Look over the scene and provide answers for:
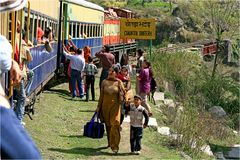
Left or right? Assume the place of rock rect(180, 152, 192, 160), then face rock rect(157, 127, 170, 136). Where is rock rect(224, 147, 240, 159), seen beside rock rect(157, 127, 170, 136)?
right

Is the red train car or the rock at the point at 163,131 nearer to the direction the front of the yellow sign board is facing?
the rock

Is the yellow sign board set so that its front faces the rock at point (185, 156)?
yes

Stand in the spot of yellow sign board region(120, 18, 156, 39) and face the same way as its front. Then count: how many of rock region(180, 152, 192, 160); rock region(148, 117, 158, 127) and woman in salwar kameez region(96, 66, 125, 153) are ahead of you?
3

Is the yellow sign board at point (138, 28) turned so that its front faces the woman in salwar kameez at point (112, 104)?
yes

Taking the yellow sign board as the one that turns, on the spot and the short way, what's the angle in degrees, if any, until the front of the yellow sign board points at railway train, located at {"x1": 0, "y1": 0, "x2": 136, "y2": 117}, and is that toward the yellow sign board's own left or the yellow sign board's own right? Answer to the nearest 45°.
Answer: approximately 45° to the yellow sign board's own right

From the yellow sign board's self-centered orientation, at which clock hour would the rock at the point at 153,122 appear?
The rock is roughly at 12 o'clock from the yellow sign board.

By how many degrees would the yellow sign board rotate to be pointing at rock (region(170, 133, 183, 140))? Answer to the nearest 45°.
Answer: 0° — it already faces it

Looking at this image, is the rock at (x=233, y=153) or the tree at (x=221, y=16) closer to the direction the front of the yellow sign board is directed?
the rock

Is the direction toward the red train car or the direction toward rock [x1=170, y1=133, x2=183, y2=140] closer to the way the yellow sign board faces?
the rock

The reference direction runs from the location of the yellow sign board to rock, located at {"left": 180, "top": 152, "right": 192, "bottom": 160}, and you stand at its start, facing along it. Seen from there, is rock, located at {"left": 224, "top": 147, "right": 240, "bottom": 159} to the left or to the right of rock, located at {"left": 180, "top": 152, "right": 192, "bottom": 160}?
left
